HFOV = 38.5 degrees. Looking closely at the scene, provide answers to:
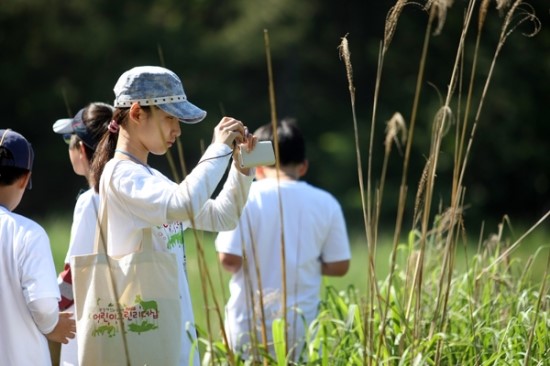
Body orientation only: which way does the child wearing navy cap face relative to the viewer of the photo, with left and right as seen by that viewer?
facing away from the viewer and to the right of the viewer

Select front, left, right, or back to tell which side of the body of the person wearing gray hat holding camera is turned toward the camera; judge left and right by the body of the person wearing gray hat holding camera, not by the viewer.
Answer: right

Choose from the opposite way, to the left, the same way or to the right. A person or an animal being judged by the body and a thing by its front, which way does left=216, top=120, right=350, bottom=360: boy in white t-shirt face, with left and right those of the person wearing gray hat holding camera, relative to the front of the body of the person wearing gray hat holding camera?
to the left

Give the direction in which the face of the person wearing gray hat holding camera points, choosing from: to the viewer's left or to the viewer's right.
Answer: to the viewer's right

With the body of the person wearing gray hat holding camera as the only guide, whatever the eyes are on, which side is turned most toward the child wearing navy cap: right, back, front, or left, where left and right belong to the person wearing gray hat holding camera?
back

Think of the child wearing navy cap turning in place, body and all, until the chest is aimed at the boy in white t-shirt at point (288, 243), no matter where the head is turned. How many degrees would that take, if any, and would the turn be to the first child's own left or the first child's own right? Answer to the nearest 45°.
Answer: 0° — they already face them

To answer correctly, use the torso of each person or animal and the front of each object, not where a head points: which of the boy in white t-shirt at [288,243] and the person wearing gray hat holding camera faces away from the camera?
the boy in white t-shirt

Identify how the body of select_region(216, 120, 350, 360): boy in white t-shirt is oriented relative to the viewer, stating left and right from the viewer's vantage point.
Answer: facing away from the viewer

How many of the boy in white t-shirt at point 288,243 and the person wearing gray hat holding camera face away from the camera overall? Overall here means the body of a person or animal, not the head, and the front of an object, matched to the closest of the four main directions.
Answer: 1

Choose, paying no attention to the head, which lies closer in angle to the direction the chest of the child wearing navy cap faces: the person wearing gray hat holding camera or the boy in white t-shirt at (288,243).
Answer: the boy in white t-shirt

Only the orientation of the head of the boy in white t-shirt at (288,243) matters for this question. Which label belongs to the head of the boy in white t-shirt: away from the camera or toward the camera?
away from the camera

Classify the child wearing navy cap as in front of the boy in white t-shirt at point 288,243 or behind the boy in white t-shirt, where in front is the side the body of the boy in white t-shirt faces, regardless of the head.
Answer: behind

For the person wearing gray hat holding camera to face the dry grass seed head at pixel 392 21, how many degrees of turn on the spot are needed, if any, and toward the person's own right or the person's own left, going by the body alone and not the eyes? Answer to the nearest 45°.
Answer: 0° — they already face it
